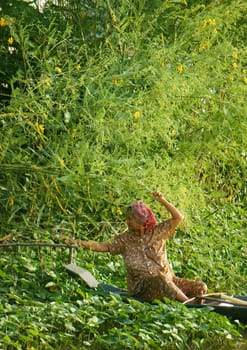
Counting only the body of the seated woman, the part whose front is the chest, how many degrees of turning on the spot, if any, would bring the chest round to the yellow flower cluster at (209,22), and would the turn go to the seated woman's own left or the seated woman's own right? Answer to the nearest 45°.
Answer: approximately 135° to the seated woman's own left

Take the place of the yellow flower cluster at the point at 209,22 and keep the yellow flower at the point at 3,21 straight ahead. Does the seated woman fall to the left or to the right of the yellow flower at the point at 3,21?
left

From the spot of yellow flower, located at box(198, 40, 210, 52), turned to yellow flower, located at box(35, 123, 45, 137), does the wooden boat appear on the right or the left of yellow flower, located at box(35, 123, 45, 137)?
left

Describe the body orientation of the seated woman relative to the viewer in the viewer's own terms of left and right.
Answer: facing the viewer and to the right of the viewer

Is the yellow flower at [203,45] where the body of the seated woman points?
no

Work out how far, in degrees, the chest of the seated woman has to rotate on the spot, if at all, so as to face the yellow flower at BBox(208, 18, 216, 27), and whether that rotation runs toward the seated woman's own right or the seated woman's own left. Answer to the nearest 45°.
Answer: approximately 135° to the seated woman's own left

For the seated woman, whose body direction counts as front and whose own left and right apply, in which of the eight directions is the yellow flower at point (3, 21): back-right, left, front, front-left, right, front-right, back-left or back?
back
